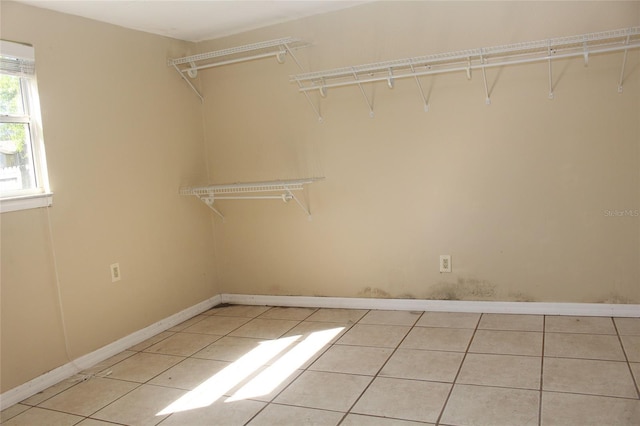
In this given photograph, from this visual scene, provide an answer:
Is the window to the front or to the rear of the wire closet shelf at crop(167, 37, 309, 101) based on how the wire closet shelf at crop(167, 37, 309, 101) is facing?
to the front

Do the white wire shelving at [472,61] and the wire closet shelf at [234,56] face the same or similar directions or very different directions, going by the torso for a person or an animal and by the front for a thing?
same or similar directions

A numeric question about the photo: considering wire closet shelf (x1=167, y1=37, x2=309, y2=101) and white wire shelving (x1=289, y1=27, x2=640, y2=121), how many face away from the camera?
0

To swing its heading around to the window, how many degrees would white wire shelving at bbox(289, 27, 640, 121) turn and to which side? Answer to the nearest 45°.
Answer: approximately 45° to its right

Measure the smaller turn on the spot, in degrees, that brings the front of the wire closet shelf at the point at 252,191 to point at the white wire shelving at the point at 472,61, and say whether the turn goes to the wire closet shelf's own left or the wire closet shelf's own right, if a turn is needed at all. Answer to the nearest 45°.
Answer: approximately 90° to the wire closet shelf's own left

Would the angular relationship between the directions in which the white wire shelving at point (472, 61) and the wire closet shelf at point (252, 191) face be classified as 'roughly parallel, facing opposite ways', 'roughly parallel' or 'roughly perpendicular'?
roughly parallel

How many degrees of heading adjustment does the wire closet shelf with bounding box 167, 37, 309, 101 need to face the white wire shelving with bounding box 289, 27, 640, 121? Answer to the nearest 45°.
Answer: approximately 90° to its left

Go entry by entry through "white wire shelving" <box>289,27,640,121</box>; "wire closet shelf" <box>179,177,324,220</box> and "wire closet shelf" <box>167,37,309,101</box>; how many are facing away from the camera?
0

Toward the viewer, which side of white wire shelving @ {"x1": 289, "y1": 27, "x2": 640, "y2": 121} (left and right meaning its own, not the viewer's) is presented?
front

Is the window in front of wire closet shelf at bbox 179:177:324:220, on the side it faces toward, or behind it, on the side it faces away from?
in front

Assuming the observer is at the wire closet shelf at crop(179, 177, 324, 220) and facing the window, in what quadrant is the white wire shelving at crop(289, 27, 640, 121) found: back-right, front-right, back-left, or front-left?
back-left

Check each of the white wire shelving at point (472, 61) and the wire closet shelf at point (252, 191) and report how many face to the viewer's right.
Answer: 0

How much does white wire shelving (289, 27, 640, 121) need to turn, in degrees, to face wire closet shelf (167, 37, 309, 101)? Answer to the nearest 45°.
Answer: approximately 90° to its right

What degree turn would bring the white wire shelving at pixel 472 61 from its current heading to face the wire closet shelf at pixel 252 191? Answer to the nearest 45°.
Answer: approximately 90° to its right

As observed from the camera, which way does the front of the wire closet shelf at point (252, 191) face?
facing the viewer and to the left of the viewer
